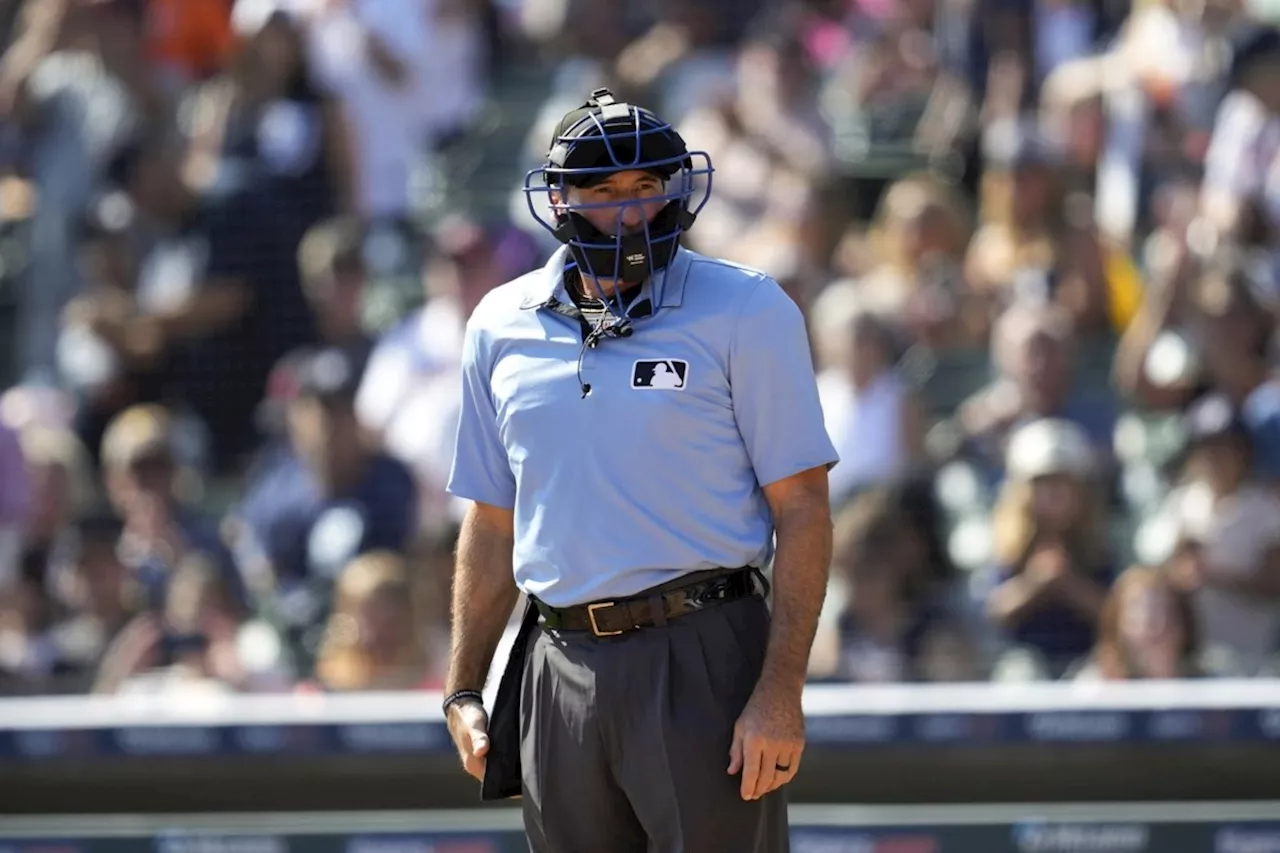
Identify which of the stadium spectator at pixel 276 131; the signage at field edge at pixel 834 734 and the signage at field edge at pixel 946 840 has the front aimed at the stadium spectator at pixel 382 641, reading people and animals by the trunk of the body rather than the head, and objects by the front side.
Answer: the stadium spectator at pixel 276 131

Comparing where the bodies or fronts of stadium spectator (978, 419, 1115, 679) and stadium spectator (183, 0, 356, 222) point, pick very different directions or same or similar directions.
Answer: same or similar directions

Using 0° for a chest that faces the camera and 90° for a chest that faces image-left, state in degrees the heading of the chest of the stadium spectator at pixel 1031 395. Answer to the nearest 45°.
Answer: approximately 0°

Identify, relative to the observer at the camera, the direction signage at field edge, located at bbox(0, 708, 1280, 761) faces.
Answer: facing the viewer

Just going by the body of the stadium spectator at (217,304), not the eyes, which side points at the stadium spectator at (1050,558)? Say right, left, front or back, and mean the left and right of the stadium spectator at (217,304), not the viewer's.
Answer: left

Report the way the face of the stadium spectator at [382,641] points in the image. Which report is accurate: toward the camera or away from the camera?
toward the camera

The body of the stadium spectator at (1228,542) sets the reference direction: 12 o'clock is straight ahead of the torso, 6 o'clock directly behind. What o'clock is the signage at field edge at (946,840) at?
The signage at field edge is roughly at 12 o'clock from the stadium spectator.

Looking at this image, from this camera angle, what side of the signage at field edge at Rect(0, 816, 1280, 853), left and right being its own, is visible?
front

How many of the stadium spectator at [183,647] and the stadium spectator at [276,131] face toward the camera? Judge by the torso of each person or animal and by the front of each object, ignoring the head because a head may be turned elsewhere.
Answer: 2

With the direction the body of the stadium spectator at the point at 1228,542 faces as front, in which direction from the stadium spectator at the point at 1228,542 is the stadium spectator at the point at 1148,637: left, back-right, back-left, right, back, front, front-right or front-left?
front

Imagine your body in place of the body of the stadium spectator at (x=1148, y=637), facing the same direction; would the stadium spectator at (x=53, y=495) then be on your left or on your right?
on your right

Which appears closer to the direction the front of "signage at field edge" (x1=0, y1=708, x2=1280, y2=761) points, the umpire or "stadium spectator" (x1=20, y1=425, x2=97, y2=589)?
the umpire

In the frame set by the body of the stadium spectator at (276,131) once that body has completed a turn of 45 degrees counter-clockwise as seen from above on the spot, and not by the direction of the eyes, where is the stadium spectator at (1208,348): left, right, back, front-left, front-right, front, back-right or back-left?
front

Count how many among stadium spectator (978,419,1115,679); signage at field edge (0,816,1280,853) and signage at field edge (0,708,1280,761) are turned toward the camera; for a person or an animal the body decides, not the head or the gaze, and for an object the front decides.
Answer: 3
